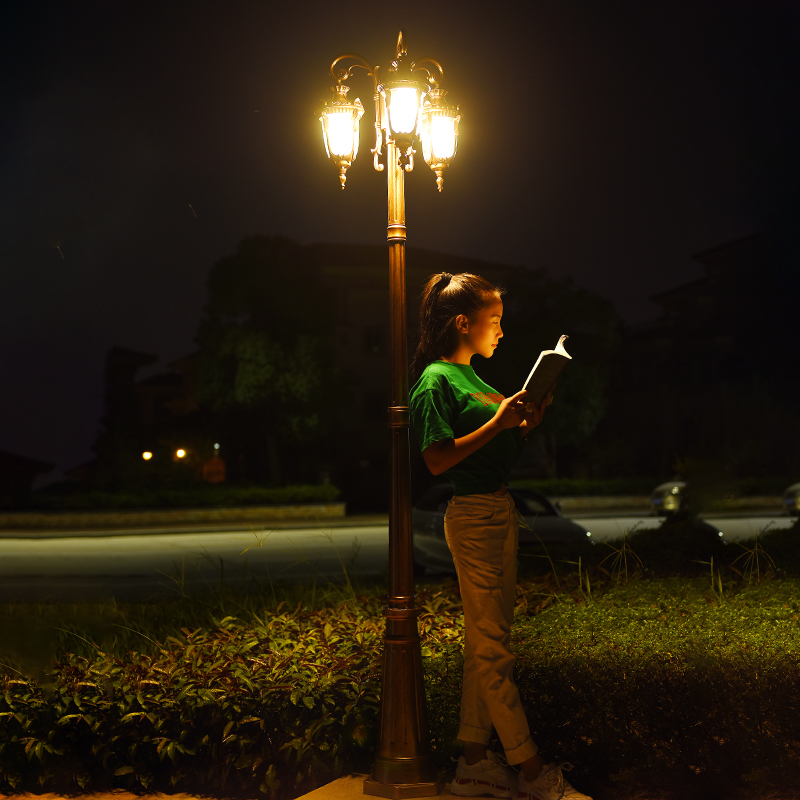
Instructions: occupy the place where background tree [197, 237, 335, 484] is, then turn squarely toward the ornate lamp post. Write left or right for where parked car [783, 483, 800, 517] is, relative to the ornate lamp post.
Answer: left

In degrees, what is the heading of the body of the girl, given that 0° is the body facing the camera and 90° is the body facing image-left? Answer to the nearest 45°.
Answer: approximately 270°

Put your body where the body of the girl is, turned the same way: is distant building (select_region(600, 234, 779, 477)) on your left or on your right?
on your left

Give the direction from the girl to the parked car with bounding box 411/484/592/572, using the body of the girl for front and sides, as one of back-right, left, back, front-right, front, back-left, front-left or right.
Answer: left

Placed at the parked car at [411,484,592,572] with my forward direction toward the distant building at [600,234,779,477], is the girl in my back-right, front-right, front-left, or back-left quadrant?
back-right

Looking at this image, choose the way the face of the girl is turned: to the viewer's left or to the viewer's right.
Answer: to the viewer's right

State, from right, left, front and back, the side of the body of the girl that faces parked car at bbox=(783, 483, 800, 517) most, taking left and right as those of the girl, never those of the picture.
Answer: left

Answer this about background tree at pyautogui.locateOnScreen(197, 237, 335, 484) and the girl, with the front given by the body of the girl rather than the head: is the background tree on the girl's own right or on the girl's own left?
on the girl's own left
